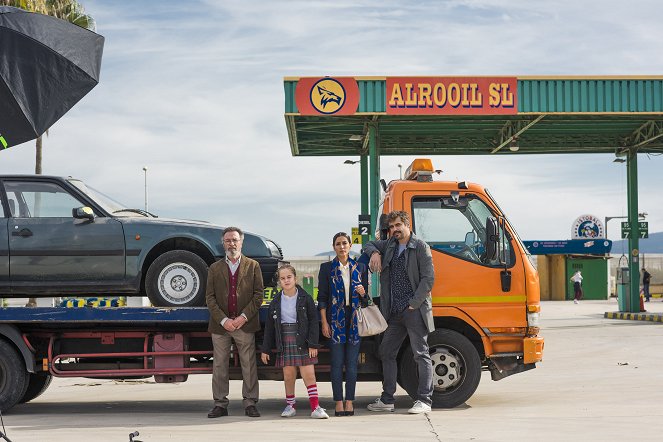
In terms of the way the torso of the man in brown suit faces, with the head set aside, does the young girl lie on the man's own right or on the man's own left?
on the man's own left

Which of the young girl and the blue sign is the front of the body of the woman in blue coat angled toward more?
the young girl

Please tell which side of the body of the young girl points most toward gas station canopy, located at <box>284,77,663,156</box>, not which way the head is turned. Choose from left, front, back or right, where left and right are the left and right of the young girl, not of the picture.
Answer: back

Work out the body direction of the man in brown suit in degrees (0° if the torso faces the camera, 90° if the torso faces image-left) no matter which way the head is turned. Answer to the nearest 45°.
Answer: approximately 0°

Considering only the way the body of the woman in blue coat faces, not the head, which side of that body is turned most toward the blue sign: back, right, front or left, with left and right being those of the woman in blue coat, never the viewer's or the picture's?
back

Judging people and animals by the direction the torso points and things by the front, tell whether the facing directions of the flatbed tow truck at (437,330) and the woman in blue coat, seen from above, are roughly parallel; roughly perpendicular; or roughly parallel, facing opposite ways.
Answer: roughly perpendicular

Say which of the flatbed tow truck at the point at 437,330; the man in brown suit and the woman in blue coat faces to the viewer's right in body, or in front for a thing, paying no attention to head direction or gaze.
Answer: the flatbed tow truck

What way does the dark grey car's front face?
to the viewer's right

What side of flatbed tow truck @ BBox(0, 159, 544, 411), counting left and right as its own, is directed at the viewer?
right

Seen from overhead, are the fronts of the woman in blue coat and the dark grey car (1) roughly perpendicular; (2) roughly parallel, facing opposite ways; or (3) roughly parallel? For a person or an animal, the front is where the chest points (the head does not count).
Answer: roughly perpendicular
